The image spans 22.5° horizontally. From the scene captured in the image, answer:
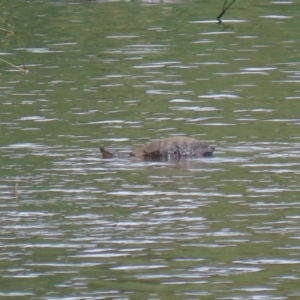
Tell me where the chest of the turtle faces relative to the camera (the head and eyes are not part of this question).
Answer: to the viewer's left
